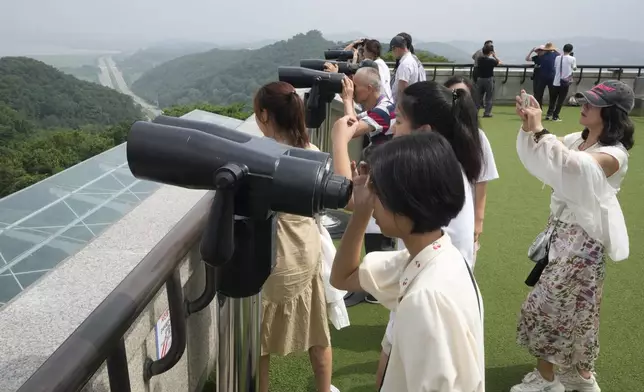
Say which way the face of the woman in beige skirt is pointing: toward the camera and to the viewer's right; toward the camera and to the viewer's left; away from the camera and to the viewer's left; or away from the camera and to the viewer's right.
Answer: away from the camera and to the viewer's left

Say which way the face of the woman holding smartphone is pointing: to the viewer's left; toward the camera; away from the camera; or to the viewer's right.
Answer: to the viewer's left

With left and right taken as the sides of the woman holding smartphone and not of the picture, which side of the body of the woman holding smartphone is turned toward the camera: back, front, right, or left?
left

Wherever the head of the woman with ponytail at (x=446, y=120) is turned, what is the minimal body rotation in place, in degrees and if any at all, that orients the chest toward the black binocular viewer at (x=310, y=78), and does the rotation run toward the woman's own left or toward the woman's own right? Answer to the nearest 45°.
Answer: approximately 45° to the woman's own right

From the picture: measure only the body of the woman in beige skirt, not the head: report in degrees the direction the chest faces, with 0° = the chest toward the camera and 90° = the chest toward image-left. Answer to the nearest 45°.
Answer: approximately 135°

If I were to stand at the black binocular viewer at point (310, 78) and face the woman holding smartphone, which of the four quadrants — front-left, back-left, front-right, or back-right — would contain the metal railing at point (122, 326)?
front-right
